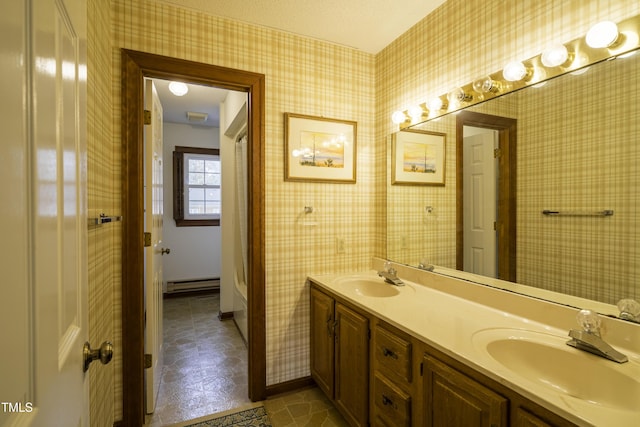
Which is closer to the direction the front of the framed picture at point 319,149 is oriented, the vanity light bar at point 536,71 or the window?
the vanity light bar

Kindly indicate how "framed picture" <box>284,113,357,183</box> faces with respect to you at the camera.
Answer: facing the viewer and to the right of the viewer

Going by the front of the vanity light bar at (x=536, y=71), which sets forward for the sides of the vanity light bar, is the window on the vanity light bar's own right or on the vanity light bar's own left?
on the vanity light bar's own right

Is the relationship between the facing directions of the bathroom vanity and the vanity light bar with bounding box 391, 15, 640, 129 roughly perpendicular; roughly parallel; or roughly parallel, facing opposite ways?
roughly parallel

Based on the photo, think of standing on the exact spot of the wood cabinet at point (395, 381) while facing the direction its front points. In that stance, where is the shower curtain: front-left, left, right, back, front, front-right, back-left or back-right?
right

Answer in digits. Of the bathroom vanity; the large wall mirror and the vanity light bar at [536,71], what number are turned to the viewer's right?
0

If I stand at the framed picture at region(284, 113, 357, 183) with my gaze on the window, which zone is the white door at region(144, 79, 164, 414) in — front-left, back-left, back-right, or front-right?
front-left

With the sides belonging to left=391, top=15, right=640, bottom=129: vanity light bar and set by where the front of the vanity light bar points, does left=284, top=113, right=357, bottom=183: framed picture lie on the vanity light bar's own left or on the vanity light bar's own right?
on the vanity light bar's own right

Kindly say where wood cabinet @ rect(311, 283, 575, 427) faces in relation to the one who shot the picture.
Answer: facing the viewer and to the left of the viewer

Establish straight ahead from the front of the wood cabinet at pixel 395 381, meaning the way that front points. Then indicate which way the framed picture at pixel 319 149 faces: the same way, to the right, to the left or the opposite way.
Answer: to the left

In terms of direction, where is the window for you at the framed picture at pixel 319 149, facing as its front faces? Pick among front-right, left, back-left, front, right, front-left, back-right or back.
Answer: back
